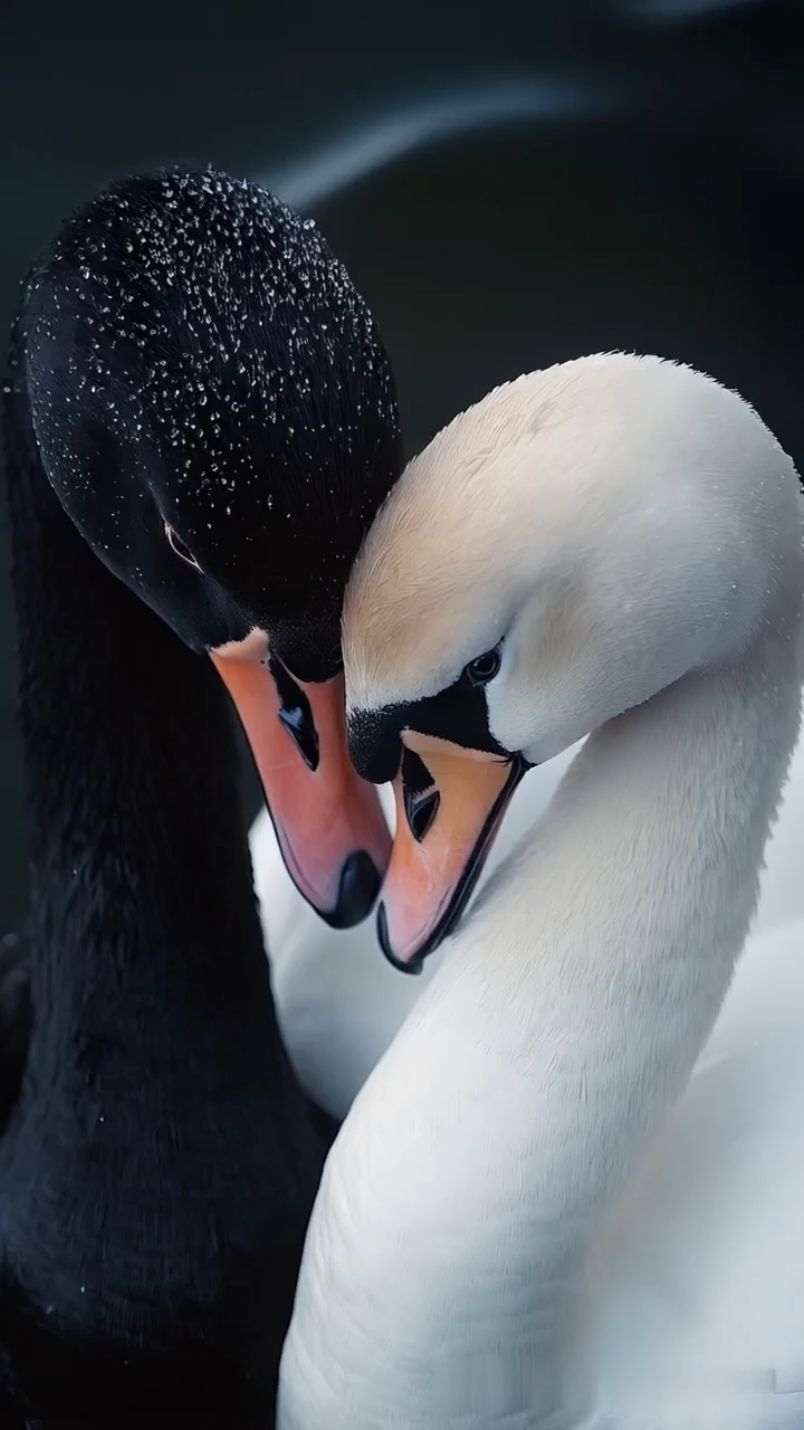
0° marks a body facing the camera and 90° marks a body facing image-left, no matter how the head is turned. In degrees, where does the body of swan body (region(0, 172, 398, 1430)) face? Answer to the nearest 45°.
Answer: approximately 315°
